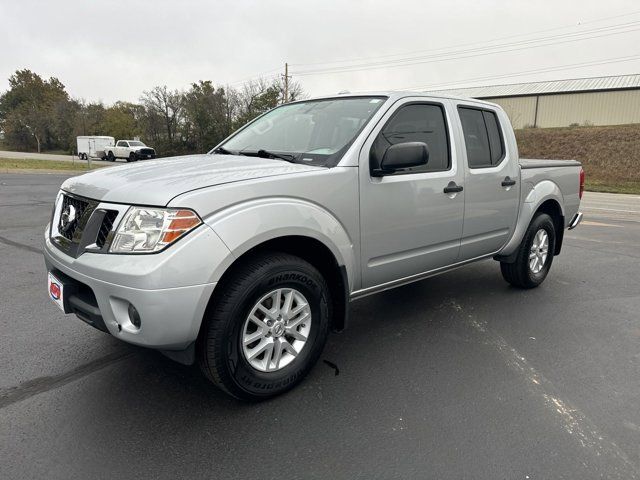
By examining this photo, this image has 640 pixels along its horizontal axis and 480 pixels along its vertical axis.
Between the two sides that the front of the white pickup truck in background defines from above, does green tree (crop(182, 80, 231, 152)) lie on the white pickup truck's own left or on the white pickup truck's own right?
on the white pickup truck's own left

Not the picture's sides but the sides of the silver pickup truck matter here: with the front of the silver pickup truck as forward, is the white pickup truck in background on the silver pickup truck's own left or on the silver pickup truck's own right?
on the silver pickup truck's own right

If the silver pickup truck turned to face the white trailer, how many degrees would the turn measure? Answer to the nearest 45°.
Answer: approximately 90° to its right

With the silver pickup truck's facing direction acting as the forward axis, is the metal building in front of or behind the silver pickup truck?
behind

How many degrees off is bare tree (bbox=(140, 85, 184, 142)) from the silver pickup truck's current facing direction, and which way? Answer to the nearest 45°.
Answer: approximately 135° to its right

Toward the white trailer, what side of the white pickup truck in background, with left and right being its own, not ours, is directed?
back

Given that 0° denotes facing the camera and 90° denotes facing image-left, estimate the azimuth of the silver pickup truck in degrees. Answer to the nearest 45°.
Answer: approximately 45°

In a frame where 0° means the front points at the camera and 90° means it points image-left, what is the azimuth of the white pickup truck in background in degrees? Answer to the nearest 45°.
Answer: approximately 315°

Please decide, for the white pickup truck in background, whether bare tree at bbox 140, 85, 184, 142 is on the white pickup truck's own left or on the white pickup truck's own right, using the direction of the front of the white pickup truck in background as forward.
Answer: on the white pickup truck's own left
